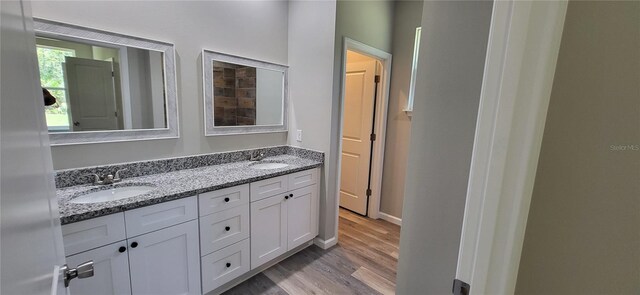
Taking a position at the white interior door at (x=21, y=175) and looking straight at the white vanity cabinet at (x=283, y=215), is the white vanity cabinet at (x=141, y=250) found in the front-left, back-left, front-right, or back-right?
front-left

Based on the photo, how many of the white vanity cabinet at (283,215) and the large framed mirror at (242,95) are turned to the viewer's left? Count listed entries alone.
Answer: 0

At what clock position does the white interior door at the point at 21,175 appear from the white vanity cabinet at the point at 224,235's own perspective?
The white interior door is roughly at 2 o'clock from the white vanity cabinet.

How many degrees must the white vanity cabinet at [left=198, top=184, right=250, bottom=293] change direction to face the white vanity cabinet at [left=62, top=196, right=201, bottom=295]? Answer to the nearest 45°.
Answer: approximately 90° to its right

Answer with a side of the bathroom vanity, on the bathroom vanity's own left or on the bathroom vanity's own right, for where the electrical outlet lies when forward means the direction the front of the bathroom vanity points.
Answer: on the bathroom vanity's own left

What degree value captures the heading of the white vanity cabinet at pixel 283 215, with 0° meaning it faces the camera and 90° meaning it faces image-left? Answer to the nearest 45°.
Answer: approximately 315°

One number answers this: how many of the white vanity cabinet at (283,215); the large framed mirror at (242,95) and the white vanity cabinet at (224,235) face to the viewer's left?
0

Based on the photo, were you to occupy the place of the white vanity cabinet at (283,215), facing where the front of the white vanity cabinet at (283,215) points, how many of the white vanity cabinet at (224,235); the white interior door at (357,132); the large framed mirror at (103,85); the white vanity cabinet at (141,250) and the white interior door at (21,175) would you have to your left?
1

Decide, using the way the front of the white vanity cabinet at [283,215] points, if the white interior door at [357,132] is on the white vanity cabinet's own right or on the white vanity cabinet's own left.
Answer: on the white vanity cabinet's own left

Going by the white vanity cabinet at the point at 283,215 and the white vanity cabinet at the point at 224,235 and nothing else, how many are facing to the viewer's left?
0

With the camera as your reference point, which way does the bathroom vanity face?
facing the viewer and to the right of the viewer

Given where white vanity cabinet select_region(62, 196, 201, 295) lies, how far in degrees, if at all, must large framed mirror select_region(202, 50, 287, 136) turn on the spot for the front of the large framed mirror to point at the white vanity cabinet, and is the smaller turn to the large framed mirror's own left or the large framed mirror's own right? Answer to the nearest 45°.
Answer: approximately 90° to the large framed mirror's own right

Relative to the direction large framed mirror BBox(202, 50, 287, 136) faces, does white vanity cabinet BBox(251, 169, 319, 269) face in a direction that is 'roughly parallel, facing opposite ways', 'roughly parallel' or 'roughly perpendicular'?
roughly parallel

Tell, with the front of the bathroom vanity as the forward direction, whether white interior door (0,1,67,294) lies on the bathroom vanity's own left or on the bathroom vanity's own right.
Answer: on the bathroom vanity's own right

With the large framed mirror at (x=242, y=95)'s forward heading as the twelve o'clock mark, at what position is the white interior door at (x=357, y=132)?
The white interior door is roughly at 10 o'clock from the large framed mirror.
